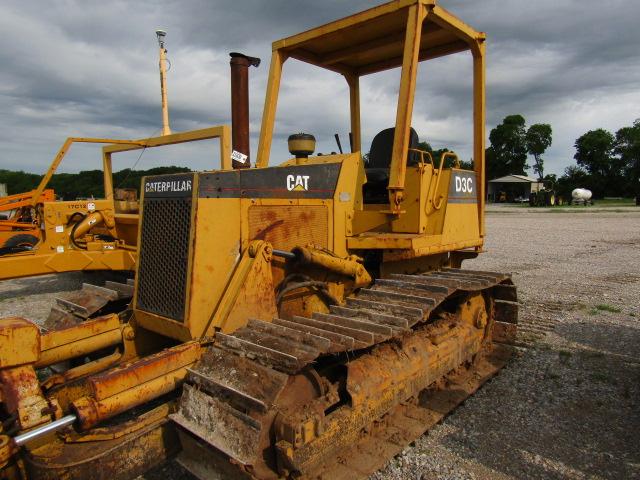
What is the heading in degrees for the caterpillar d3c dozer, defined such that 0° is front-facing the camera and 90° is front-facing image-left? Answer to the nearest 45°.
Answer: approximately 45°

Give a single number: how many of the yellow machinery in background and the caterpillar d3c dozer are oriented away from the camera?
0

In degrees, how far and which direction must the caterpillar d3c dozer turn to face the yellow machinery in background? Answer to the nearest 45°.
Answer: approximately 90° to its right

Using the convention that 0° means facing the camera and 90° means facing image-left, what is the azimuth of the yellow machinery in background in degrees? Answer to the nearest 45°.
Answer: approximately 90°
